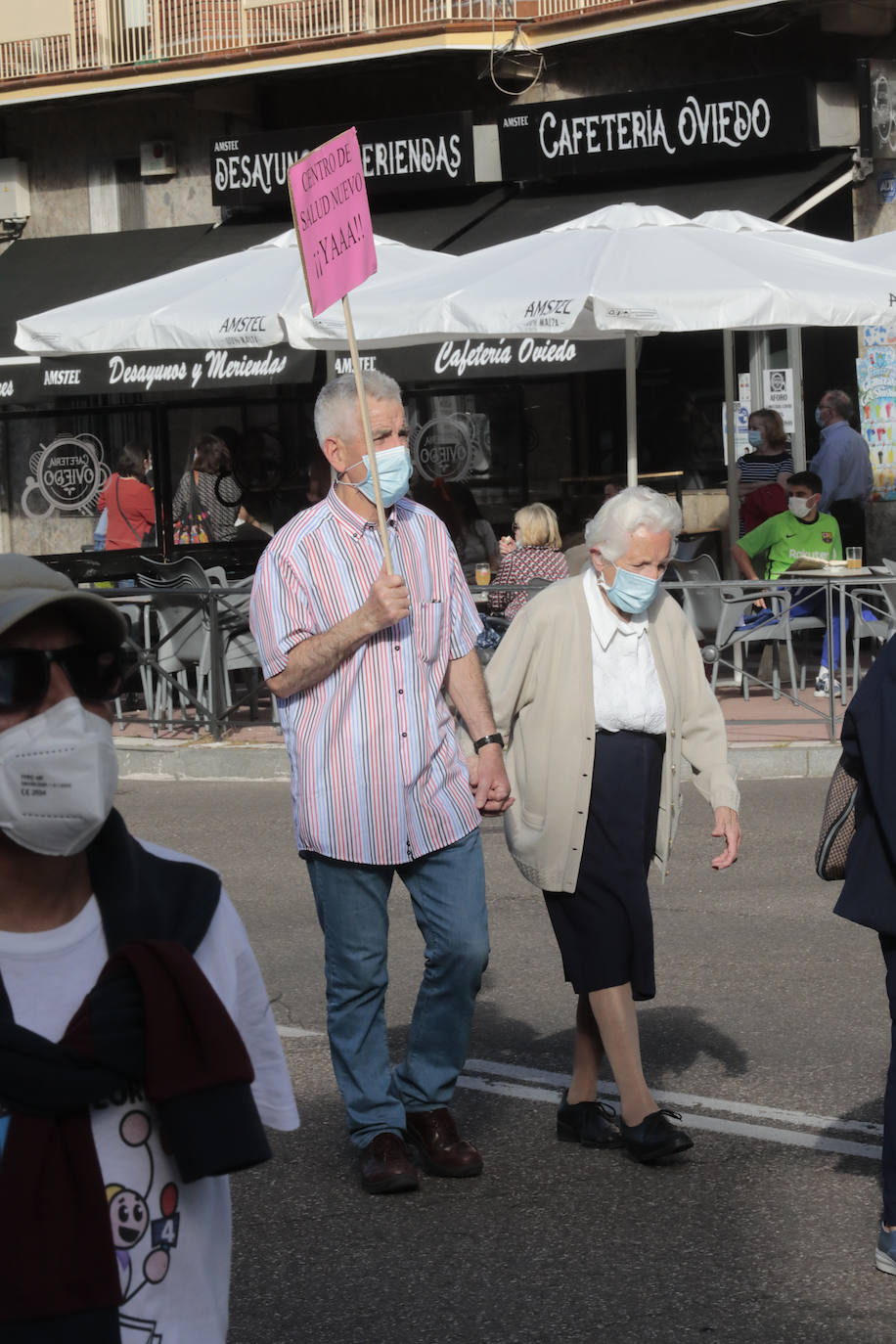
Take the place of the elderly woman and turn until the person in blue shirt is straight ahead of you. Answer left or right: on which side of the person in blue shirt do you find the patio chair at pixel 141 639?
left

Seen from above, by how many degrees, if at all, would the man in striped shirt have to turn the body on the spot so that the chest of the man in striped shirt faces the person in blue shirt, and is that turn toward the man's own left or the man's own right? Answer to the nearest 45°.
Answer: approximately 135° to the man's own left

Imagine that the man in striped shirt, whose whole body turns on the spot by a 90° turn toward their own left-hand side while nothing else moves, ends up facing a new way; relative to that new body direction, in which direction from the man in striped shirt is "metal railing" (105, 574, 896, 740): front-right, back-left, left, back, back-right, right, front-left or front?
front-left

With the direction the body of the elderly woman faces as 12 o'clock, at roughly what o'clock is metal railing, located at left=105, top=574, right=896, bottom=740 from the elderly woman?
The metal railing is roughly at 7 o'clock from the elderly woman.

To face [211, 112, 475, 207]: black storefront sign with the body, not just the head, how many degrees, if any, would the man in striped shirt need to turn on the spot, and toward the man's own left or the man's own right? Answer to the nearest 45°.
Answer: approximately 135° to the man's own left

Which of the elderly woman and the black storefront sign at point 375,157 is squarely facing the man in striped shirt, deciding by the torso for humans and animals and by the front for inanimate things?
the black storefront sign

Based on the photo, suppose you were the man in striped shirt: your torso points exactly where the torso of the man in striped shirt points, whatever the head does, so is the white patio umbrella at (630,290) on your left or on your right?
on your left

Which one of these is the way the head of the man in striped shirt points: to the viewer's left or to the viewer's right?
to the viewer's right

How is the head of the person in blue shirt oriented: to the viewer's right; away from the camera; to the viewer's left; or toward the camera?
to the viewer's left

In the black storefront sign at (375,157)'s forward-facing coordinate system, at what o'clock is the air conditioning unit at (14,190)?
The air conditioning unit is roughly at 4 o'clock from the black storefront sign.
